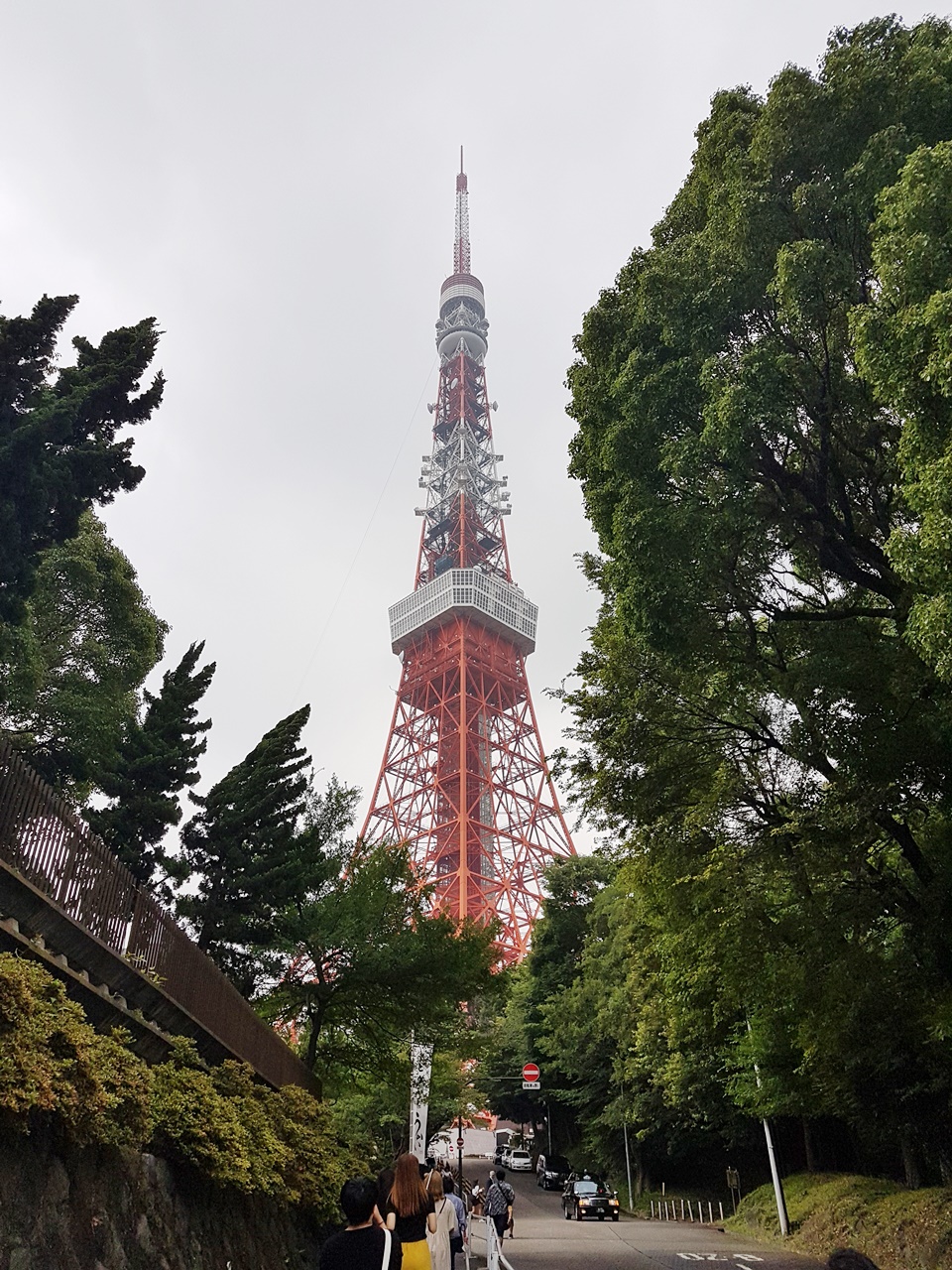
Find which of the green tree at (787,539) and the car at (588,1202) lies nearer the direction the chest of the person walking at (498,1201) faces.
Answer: the car

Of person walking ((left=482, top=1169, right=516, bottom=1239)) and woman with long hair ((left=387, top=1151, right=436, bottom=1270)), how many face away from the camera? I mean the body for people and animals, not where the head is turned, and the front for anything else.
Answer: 2

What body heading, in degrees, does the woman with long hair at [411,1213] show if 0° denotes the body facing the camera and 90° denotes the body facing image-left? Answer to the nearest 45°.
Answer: approximately 180°

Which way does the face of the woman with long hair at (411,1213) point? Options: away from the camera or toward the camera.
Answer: away from the camera

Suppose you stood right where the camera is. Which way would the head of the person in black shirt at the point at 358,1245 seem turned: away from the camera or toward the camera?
away from the camera

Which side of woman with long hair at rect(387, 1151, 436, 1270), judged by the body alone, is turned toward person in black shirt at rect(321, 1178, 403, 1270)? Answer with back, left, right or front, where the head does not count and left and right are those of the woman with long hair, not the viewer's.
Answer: back

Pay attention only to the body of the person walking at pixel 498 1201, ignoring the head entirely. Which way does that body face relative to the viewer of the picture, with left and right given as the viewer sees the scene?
facing away from the viewer
